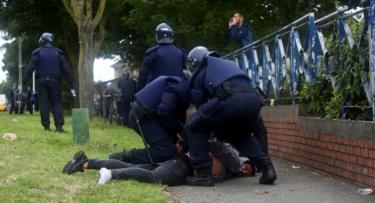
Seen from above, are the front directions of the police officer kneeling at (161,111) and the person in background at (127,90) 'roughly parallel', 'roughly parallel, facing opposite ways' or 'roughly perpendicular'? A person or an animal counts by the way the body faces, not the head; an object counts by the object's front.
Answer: roughly perpendicular

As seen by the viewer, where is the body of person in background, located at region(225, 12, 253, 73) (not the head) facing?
to the viewer's left

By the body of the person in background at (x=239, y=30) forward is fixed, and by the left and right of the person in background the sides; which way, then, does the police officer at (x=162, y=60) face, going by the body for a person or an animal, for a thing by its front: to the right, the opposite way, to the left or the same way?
to the right

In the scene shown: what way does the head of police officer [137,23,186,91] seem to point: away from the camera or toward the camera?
away from the camera

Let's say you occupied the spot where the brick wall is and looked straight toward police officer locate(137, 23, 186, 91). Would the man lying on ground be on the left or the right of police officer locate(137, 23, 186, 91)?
left

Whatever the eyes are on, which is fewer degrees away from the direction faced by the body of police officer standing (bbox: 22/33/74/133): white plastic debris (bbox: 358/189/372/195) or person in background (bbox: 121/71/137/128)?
the person in background
